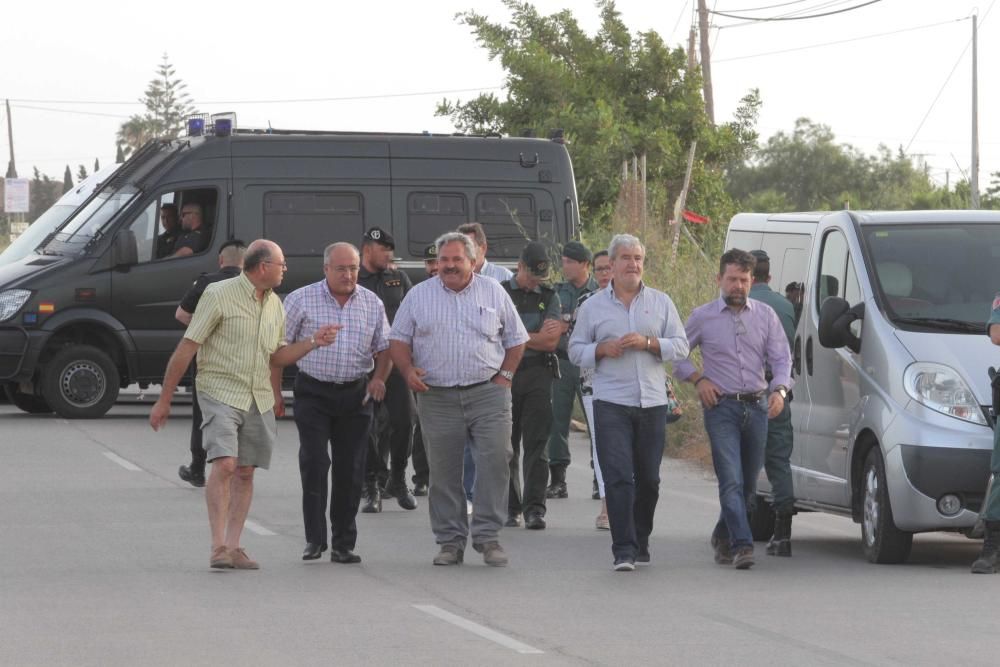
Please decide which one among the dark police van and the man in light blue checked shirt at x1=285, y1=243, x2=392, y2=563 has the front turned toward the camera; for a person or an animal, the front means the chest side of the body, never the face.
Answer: the man in light blue checked shirt

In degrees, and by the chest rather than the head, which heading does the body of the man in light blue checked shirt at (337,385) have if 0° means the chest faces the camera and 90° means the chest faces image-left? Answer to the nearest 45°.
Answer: approximately 0°

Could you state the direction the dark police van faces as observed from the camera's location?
facing to the left of the viewer

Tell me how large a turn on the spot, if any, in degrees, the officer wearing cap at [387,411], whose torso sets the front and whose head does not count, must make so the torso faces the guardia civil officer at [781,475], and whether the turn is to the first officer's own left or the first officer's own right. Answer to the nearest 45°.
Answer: approximately 45° to the first officer's own left

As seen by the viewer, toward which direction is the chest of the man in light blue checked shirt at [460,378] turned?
toward the camera

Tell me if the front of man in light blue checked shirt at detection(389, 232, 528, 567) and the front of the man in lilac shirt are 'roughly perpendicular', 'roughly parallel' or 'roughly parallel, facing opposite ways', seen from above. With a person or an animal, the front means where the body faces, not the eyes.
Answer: roughly parallel

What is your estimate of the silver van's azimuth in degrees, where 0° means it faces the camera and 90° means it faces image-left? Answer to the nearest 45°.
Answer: approximately 315°

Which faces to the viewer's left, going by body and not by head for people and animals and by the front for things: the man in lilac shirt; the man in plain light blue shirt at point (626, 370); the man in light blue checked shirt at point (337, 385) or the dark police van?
the dark police van

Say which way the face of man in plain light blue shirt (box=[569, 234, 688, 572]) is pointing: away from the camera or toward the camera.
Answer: toward the camera

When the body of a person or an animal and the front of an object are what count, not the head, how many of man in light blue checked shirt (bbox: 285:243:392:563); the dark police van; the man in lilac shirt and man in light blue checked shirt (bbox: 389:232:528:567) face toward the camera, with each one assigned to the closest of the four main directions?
3

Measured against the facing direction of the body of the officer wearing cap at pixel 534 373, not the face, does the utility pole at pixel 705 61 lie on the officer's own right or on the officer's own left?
on the officer's own left

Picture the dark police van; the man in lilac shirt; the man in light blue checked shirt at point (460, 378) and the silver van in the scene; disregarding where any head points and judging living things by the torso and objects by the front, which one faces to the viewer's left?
the dark police van

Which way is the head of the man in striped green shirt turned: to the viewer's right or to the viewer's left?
to the viewer's right

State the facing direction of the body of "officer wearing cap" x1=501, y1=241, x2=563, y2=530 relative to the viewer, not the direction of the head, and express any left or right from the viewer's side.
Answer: facing the viewer and to the right of the viewer

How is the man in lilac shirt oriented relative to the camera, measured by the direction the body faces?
toward the camera

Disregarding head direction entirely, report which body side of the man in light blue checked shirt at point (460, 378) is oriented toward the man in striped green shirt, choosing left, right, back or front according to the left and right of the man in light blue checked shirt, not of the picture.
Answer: right

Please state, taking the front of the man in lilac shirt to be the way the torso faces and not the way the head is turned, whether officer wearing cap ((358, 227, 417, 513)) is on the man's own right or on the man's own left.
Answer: on the man's own right

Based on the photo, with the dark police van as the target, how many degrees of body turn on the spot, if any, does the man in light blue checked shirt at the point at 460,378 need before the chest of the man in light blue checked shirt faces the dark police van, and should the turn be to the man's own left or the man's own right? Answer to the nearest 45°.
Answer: approximately 180°

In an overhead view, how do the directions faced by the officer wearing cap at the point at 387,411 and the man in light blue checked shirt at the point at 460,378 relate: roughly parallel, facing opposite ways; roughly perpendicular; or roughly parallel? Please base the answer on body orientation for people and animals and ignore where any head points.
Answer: roughly parallel
